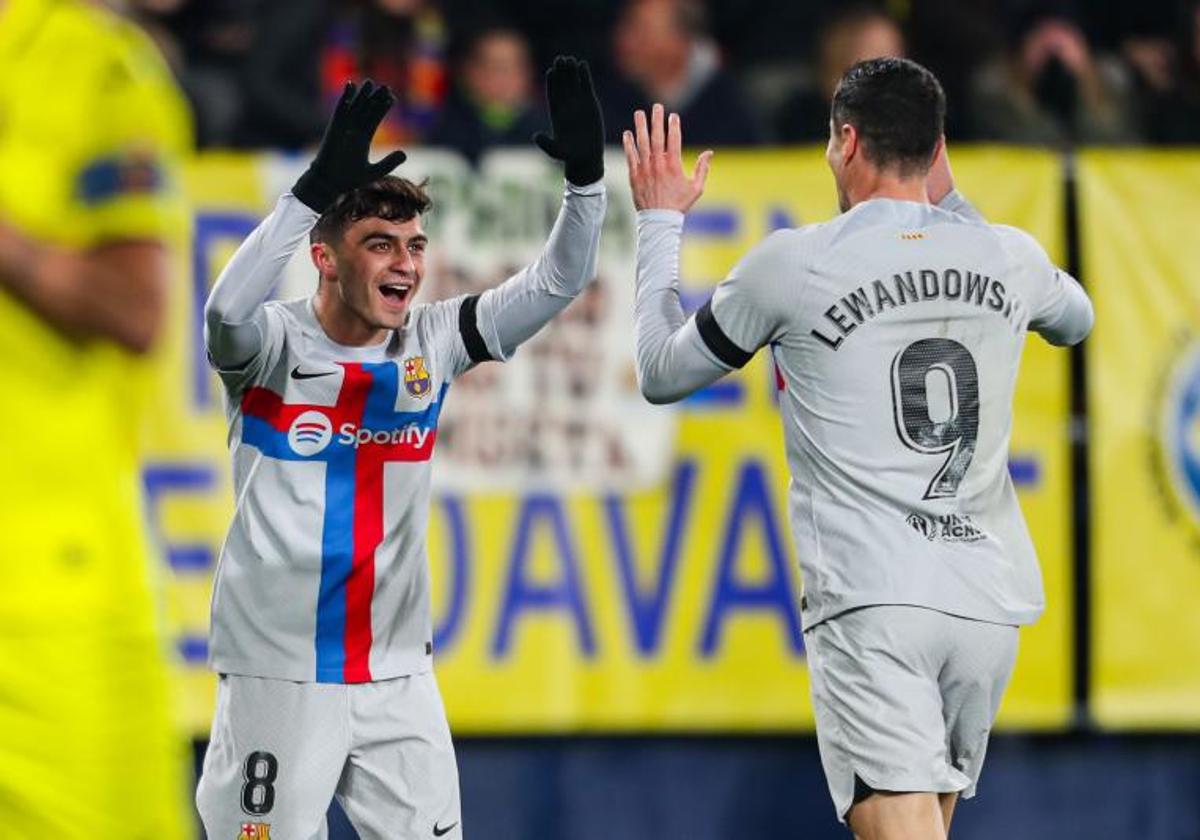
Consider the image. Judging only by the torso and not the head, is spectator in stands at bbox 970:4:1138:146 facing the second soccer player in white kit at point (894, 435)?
yes

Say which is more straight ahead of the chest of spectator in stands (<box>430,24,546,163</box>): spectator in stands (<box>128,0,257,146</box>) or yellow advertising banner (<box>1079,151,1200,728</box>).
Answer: the yellow advertising banner

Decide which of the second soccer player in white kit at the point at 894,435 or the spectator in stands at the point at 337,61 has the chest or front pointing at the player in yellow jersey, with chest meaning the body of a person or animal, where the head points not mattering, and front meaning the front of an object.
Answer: the spectator in stands

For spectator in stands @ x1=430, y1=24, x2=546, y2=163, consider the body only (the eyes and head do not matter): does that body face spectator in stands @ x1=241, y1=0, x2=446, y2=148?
no

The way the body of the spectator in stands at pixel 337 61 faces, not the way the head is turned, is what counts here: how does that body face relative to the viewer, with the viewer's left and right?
facing the viewer

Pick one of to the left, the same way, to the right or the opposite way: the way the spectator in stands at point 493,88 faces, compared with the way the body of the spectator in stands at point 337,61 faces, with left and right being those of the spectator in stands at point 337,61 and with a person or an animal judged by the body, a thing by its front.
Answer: the same way

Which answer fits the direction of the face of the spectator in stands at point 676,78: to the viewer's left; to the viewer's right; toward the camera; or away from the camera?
toward the camera

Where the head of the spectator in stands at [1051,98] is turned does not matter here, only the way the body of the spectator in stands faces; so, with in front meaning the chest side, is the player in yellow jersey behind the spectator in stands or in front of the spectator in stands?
in front

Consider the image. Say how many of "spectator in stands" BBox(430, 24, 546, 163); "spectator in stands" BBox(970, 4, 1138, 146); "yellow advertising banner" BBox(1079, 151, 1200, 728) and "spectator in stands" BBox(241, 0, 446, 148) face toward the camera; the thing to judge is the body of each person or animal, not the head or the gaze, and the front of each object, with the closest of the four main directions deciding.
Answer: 4

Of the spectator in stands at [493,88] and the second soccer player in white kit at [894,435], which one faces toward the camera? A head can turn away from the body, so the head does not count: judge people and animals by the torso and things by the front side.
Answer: the spectator in stands

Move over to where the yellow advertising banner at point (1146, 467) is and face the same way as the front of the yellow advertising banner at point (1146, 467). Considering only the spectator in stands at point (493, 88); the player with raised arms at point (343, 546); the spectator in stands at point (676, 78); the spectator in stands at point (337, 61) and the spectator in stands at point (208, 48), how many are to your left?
0

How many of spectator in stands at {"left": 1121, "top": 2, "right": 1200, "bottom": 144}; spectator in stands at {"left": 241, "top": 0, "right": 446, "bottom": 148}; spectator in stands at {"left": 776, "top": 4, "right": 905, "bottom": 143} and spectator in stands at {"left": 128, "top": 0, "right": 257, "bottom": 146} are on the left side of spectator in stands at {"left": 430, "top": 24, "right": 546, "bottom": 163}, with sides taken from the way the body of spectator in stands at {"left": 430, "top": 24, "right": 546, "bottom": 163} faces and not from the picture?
2

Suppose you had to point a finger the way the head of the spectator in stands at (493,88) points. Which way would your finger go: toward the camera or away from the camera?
toward the camera

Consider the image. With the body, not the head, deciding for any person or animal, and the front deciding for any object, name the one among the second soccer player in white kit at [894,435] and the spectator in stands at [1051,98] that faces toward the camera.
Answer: the spectator in stands

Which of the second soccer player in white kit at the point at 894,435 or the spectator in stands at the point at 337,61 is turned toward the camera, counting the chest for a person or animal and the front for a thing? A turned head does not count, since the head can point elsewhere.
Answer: the spectator in stands

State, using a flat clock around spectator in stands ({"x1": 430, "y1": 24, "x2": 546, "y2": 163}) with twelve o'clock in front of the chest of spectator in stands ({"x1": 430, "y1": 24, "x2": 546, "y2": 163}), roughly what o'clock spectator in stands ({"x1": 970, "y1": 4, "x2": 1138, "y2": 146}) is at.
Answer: spectator in stands ({"x1": 970, "y1": 4, "x2": 1138, "y2": 146}) is roughly at 9 o'clock from spectator in stands ({"x1": 430, "y1": 24, "x2": 546, "y2": 163}).

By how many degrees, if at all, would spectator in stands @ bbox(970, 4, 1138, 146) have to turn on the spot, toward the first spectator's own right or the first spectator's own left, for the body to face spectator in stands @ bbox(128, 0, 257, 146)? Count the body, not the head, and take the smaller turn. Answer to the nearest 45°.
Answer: approximately 90° to the first spectator's own right
